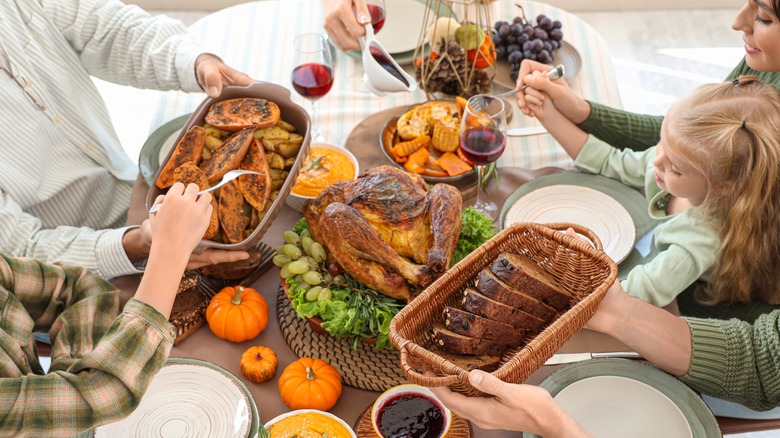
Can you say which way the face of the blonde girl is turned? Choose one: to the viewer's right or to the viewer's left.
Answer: to the viewer's left

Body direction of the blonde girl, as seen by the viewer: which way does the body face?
to the viewer's left

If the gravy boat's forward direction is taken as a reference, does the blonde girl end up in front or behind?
in front

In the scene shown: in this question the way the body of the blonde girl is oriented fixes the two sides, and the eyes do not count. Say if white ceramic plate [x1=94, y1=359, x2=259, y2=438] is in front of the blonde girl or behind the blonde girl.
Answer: in front

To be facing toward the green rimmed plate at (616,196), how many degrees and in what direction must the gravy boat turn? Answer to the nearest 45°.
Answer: approximately 45° to its left

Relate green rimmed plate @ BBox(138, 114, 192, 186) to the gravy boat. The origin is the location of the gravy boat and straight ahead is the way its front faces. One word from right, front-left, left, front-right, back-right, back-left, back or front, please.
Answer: back-right

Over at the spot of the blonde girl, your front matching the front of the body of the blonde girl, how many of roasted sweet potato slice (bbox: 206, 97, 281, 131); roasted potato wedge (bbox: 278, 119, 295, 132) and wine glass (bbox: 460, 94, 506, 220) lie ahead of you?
3

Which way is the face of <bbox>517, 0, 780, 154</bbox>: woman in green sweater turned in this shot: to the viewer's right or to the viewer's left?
to the viewer's left

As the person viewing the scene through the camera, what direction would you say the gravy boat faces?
facing the viewer and to the right of the viewer

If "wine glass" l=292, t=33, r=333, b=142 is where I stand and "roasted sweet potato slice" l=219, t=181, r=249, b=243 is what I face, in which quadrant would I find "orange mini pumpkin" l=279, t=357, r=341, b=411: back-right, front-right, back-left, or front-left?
front-left

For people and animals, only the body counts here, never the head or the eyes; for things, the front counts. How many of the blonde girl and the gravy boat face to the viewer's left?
1

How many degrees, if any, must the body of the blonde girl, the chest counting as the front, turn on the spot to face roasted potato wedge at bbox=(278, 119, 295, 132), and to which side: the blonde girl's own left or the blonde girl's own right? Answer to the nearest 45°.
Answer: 0° — they already face it

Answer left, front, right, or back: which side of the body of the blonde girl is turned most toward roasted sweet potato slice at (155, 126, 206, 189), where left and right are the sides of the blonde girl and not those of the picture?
front
